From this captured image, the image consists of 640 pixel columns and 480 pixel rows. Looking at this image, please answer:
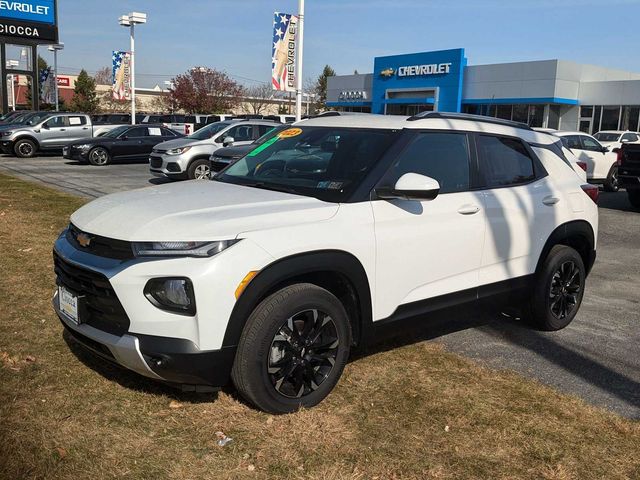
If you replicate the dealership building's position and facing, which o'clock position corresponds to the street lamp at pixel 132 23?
The street lamp is roughly at 1 o'clock from the dealership building.

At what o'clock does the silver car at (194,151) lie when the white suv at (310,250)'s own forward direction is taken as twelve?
The silver car is roughly at 4 o'clock from the white suv.

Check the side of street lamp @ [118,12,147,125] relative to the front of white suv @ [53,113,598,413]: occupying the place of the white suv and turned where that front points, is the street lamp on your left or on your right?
on your right

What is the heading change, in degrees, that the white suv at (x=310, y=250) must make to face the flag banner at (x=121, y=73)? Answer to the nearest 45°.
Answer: approximately 135° to its right

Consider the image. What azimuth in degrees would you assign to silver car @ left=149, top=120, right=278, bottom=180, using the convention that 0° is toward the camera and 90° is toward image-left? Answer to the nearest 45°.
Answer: approximately 45°

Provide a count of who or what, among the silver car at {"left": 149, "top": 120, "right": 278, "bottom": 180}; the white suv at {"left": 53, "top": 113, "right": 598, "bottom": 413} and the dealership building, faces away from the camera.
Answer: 0

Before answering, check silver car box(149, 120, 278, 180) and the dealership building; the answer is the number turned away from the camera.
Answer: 0

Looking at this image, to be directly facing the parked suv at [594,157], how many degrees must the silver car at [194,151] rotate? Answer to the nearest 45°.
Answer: approximately 135° to its left

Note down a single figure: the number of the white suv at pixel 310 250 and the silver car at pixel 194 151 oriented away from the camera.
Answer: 0

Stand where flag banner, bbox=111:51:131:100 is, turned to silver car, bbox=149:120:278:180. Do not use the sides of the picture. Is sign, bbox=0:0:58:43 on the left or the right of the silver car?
right

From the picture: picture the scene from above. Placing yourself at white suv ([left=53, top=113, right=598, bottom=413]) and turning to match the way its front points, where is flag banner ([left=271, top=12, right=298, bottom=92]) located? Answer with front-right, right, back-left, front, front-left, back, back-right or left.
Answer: back-right

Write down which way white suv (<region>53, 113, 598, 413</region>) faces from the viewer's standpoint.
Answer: facing the viewer and to the left of the viewer
